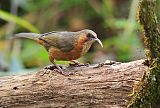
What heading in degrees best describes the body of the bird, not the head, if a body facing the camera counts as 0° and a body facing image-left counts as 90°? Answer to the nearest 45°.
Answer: approximately 270°

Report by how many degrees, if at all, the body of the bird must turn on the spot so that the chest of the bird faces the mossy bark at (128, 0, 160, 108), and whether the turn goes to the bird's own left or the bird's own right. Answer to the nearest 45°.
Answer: approximately 45° to the bird's own right
